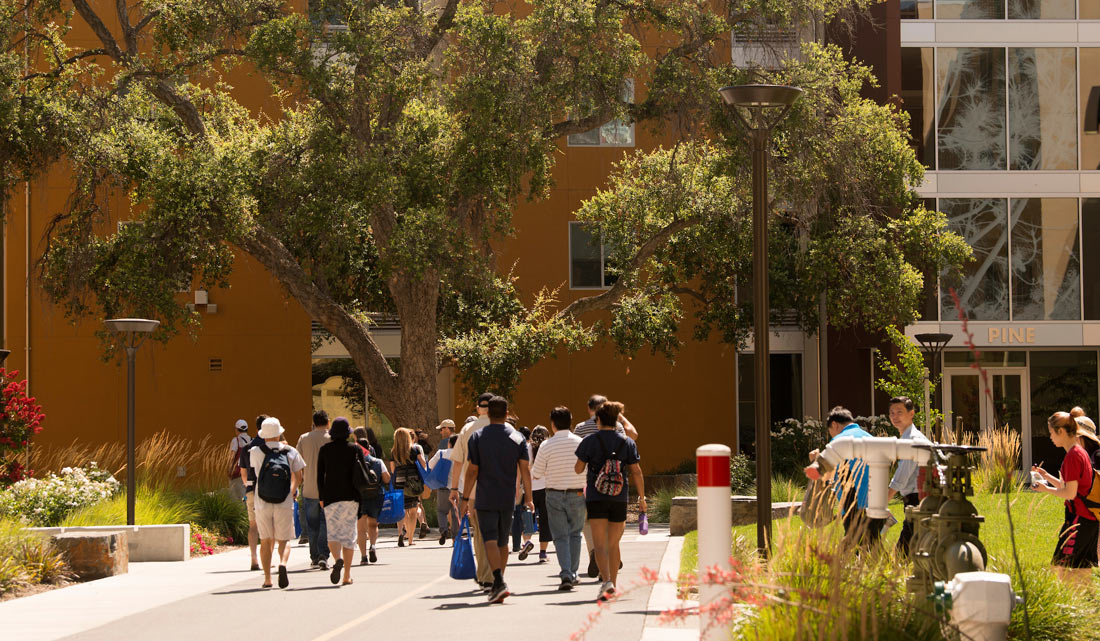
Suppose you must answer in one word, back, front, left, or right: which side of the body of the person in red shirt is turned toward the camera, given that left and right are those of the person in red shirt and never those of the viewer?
left

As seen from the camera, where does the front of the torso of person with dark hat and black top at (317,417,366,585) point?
away from the camera

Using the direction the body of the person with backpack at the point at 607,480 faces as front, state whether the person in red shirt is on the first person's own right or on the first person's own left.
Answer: on the first person's own right

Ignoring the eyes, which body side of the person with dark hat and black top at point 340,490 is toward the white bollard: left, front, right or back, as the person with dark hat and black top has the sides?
back

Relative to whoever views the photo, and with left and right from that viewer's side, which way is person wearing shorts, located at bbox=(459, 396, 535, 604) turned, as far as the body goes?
facing away from the viewer

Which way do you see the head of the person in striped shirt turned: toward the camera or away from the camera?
away from the camera

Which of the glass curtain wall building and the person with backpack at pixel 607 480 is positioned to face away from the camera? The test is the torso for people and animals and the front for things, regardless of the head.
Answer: the person with backpack

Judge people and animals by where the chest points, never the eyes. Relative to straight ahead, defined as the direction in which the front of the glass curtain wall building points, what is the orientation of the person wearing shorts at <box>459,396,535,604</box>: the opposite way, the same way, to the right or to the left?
the opposite way

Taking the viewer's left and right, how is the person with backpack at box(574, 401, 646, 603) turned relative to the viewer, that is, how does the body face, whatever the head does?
facing away from the viewer

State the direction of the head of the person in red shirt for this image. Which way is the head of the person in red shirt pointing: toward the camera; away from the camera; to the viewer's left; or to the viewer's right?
to the viewer's left

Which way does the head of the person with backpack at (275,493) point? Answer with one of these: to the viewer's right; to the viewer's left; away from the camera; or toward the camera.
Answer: away from the camera

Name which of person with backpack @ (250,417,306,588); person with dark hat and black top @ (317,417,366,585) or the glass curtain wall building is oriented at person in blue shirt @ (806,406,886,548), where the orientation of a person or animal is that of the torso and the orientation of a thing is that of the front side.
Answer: the glass curtain wall building

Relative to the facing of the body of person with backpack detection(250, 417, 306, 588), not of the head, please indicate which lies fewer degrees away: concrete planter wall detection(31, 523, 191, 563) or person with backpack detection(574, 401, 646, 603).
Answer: the concrete planter wall
